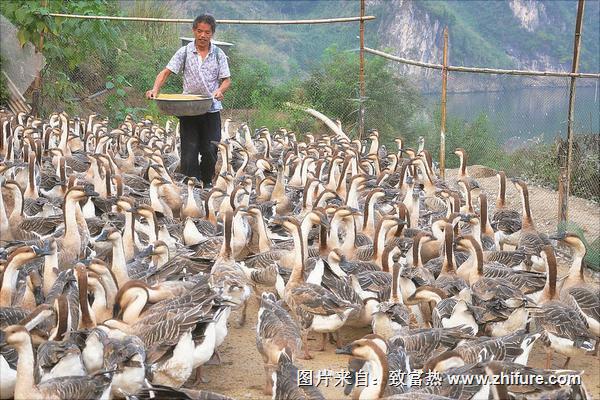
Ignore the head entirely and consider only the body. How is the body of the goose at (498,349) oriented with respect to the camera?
to the viewer's left

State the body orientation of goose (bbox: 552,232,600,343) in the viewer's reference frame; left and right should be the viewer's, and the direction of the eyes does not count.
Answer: facing to the left of the viewer

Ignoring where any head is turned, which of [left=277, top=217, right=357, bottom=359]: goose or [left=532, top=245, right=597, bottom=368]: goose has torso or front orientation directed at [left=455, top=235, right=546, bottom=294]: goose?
[left=532, top=245, right=597, bottom=368]: goose

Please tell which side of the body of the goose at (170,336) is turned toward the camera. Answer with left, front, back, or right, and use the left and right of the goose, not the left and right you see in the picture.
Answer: left

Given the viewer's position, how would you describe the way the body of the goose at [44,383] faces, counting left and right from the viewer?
facing to the left of the viewer

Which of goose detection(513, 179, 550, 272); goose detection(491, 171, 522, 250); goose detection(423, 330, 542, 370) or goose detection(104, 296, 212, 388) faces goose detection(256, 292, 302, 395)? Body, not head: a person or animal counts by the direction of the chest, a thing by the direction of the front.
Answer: goose detection(423, 330, 542, 370)

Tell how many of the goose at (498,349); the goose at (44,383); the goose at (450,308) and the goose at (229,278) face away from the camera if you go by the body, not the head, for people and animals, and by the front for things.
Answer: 1

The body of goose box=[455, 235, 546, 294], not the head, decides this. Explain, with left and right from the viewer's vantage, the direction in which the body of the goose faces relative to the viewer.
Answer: facing to the left of the viewer

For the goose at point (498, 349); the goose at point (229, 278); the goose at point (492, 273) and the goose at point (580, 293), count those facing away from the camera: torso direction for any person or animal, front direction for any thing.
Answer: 1

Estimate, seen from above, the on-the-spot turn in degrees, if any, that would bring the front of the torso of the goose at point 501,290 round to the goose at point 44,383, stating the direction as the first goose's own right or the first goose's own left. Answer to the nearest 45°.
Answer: approximately 45° to the first goose's own left

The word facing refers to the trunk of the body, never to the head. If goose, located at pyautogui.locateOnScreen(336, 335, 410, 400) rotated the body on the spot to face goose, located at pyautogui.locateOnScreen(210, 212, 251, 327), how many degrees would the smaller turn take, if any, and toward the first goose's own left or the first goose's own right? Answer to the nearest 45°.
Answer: approximately 45° to the first goose's own right

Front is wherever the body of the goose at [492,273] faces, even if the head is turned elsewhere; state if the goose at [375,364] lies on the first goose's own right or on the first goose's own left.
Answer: on the first goose's own left
